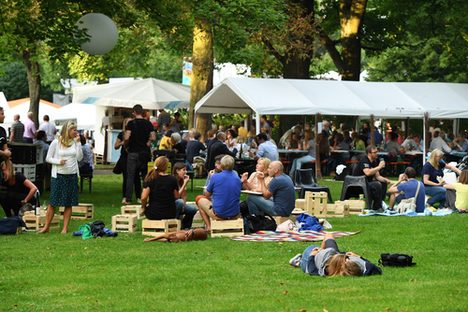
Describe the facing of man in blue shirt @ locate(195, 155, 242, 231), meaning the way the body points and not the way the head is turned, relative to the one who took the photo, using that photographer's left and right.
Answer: facing away from the viewer and to the left of the viewer

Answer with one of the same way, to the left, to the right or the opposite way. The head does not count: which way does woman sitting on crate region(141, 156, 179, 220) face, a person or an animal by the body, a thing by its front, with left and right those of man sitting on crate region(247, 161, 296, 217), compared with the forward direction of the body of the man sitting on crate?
to the right

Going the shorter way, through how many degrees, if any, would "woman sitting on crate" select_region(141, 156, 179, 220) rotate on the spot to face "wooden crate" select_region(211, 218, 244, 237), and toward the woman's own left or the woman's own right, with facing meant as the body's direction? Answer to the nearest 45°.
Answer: approximately 90° to the woman's own right

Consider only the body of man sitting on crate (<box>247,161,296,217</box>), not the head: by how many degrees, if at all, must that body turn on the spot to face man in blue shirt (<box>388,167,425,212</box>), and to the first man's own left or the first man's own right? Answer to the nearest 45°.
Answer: approximately 135° to the first man's own right

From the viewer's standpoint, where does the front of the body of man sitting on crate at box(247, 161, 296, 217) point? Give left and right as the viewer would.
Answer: facing to the left of the viewer

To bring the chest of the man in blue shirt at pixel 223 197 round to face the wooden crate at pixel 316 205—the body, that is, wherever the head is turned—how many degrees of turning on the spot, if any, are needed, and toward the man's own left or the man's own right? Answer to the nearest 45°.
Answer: approximately 90° to the man's own right

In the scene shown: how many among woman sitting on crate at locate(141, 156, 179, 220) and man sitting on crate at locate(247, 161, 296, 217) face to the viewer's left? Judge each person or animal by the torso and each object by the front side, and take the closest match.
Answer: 1

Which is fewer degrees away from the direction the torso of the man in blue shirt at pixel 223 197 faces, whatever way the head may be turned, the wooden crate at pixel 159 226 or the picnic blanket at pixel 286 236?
the wooden crate

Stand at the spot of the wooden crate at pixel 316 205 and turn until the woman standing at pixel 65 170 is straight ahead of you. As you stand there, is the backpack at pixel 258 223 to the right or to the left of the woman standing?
left

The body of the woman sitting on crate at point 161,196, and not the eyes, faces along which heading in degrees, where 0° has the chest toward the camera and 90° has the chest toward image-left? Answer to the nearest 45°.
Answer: approximately 180°
